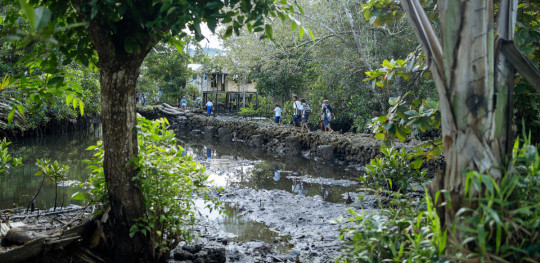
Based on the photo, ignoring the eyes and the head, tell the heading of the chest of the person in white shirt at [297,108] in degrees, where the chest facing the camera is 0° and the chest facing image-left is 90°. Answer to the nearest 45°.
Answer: approximately 135°

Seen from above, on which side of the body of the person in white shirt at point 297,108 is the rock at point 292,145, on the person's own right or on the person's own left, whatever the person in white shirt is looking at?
on the person's own left

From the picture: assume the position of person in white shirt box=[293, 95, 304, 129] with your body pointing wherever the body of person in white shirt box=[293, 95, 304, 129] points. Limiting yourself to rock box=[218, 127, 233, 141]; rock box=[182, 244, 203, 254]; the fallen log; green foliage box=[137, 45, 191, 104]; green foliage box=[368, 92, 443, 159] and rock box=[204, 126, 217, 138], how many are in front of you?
3

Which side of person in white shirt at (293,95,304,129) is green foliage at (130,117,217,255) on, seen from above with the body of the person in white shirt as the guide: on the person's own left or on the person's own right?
on the person's own left

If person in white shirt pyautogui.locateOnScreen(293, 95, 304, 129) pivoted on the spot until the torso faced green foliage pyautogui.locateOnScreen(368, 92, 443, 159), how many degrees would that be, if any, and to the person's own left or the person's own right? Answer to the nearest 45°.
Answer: approximately 135° to the person's own left

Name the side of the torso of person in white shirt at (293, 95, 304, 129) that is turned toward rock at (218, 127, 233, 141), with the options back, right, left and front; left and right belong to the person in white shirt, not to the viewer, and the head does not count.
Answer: front

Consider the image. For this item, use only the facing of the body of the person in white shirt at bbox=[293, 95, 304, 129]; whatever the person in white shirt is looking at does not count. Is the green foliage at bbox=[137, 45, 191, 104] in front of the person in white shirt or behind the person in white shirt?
in front
